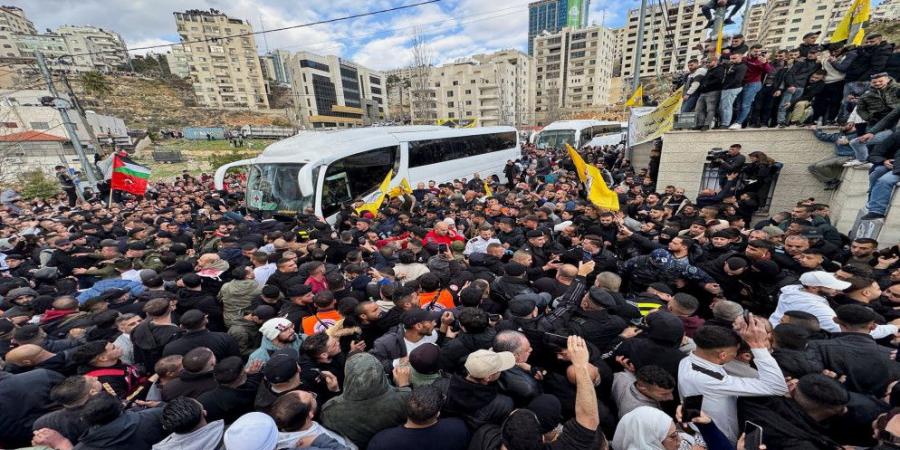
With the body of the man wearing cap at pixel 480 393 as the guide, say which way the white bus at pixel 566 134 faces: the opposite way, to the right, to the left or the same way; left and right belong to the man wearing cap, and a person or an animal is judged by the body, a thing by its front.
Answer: the opposite way

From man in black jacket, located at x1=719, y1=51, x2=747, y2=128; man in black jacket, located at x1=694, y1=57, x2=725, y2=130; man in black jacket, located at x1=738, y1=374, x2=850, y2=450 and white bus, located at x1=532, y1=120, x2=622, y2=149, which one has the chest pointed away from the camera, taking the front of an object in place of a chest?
man in black jacket, located at x1=738, y1=374, x2=850, y2=450

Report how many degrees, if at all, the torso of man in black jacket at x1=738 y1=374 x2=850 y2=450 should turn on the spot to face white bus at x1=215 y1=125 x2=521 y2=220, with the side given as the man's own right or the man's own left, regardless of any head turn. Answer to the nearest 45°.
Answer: approximately 90° to the man's own left

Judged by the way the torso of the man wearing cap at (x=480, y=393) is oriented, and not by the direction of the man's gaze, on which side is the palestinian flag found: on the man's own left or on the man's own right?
on the man's own left

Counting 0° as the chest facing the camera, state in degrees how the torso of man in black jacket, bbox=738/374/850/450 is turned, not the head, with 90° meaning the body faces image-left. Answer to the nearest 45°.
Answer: approximately 180°

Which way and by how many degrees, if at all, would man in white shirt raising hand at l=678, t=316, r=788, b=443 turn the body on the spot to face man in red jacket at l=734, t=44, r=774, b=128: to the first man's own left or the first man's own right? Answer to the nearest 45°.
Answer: approximately 45° to the first man's own left
